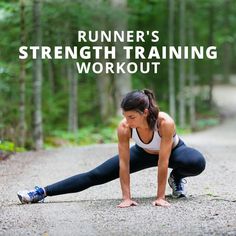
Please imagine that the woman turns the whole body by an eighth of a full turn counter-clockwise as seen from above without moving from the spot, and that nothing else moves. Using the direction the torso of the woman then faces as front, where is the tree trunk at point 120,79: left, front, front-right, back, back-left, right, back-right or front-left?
back-left

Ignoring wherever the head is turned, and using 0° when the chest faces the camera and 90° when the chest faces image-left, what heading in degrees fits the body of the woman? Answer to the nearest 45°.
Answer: approximately 0°

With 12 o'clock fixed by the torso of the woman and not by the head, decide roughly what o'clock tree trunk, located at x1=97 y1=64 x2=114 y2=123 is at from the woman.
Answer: The tree trunk is roughly at 6 o'clock from the woman.

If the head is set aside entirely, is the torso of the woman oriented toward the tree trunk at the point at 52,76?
no

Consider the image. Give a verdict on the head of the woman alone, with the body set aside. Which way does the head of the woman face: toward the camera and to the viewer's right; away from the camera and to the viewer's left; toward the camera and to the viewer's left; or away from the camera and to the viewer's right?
toward the camera and to the viewer's left

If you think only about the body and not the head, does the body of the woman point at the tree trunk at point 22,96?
no
